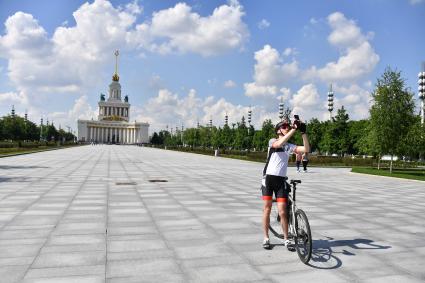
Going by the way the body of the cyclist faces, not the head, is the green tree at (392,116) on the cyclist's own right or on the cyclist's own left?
on the cyclist's own left

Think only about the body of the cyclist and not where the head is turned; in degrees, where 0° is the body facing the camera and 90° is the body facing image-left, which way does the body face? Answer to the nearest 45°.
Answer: approximately 315°
